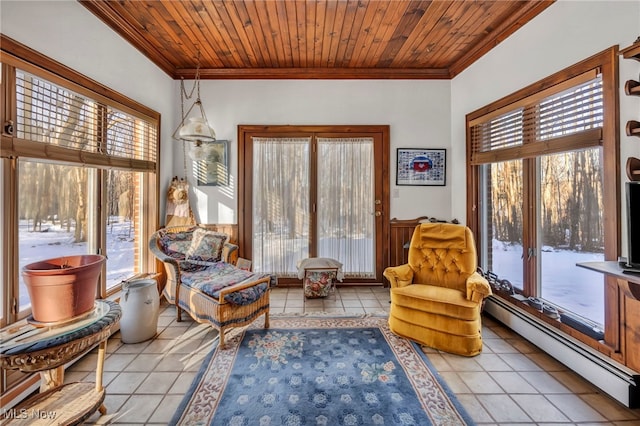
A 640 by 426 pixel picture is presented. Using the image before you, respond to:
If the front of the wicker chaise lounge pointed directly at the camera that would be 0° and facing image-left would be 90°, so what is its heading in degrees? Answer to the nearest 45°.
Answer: approximately 315°

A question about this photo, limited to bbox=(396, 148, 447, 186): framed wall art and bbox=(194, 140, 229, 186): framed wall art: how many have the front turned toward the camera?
2

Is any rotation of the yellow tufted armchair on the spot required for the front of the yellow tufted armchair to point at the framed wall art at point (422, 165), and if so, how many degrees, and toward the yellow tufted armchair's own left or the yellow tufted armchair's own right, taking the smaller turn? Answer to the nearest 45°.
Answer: approximately 135° to the yellow tufted armchair's own right

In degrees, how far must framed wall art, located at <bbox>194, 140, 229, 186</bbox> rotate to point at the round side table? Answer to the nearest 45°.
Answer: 0° — it already faces it

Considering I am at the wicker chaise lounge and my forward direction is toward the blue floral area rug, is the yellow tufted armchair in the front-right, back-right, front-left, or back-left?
front-left

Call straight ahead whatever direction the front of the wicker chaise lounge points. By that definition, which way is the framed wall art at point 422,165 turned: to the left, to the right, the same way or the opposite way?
to the right

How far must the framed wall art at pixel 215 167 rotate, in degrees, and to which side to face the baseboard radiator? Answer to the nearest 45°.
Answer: approximately 45° to its left

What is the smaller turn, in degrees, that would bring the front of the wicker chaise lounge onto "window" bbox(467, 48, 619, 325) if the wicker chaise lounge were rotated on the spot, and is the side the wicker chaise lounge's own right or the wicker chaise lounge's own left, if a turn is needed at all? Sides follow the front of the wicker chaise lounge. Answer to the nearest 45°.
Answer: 0° — it already faces it

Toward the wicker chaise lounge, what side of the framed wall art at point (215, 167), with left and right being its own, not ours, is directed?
front

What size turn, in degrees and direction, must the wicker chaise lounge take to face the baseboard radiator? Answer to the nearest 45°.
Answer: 0° — it already faces it

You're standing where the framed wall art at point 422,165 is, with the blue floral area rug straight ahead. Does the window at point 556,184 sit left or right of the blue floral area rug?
left

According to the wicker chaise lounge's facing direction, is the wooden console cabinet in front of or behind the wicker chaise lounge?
in front

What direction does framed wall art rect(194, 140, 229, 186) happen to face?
toward the camera

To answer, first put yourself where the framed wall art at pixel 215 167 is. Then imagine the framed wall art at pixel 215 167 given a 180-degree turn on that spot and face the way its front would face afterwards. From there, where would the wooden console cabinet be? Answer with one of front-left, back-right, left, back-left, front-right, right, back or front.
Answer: back-right

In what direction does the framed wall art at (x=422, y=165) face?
toward the camera

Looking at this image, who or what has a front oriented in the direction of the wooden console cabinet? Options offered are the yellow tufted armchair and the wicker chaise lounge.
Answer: the wicker chaise lounge
